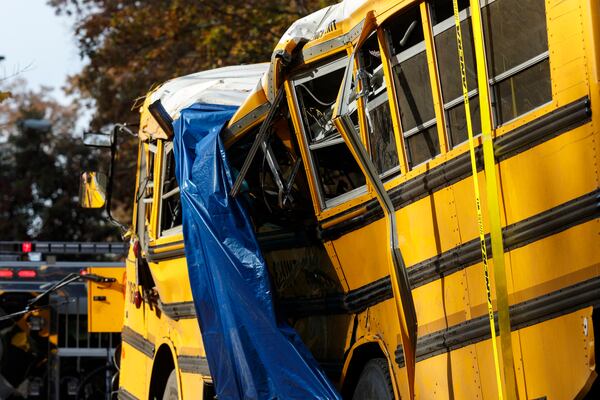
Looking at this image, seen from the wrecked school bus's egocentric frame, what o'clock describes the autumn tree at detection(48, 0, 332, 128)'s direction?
The autumn tree is roughly at 1 o'clock from the wrecked school bus.

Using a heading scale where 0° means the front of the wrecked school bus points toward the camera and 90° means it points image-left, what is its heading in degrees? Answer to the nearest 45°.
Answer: approximately 135°

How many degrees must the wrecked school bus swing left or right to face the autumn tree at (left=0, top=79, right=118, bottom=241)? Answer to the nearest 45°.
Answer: approximately 45° to its right
